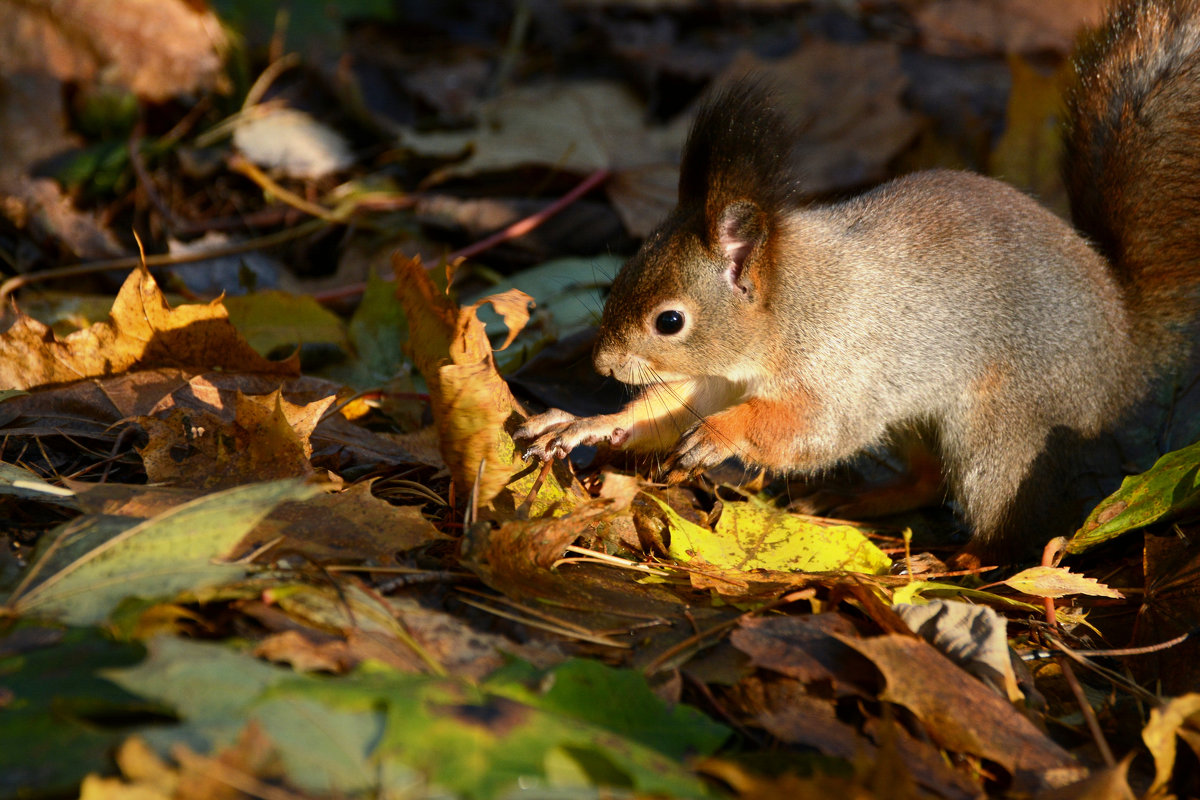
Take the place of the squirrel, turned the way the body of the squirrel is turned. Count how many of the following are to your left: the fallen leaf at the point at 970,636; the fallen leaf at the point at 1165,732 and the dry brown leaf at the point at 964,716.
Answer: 3

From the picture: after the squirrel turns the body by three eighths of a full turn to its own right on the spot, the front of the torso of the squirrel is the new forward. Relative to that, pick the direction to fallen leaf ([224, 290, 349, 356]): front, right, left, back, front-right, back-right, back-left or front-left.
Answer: back-left

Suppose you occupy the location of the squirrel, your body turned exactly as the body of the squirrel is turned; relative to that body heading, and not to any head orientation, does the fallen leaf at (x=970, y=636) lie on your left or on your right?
on your left

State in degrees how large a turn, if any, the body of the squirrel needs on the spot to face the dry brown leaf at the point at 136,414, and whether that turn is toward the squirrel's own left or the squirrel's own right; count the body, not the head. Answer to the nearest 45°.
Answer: approximately 45° to the squirrel's own left

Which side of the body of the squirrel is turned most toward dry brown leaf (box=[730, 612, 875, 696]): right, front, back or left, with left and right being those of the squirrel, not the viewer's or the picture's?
left

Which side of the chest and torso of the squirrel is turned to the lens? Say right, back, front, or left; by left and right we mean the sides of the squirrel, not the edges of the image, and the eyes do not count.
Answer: left

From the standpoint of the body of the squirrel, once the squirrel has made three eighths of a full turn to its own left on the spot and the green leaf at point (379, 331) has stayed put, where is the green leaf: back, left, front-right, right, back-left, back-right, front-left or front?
back-right

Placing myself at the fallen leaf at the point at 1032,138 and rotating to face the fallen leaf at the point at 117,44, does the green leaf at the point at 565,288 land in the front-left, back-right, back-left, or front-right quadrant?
front-left

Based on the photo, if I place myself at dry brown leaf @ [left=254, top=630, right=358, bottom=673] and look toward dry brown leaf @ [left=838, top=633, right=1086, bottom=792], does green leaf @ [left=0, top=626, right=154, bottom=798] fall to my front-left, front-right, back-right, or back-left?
back-right

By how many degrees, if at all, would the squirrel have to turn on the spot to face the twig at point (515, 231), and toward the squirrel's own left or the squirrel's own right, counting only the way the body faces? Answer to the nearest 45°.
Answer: approximately 45° to the squirrel's own right

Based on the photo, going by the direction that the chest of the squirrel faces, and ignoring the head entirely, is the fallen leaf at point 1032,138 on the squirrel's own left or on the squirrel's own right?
on the squirrel's own right
